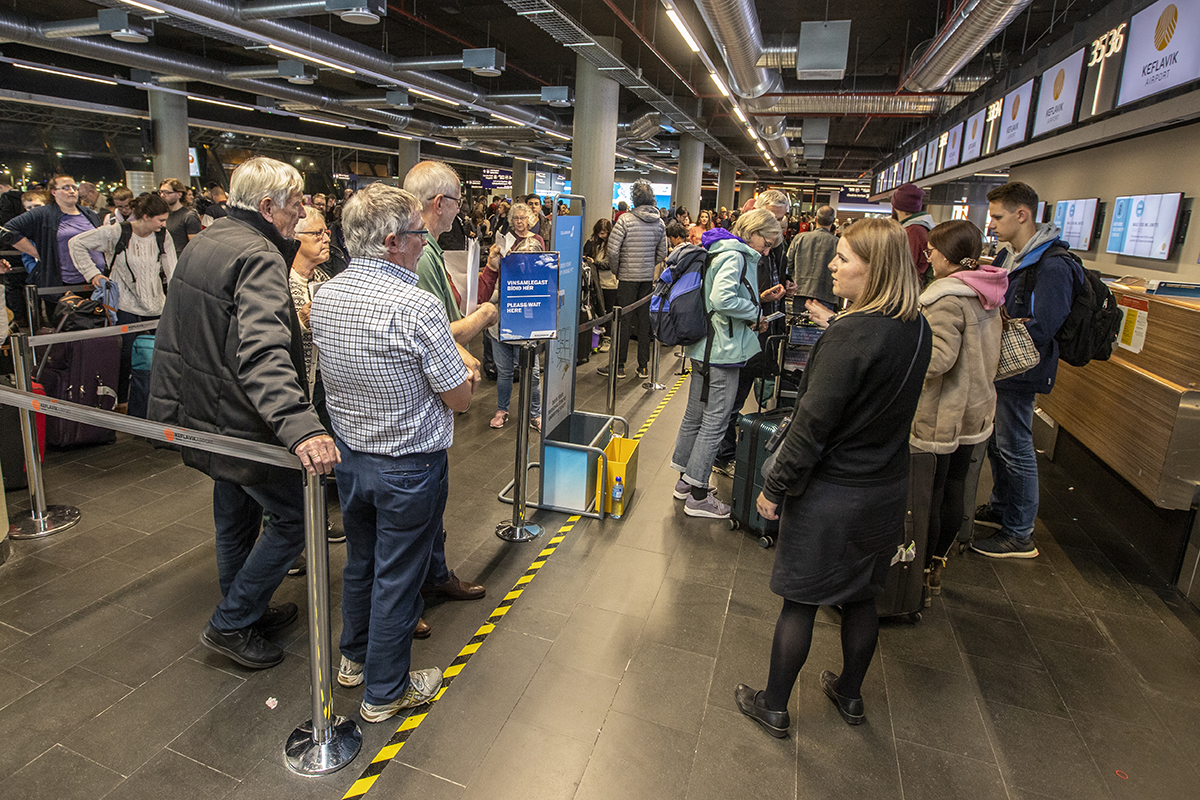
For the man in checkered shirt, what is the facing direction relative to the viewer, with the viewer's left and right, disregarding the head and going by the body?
facing away from the viewer and to the right of the viewer

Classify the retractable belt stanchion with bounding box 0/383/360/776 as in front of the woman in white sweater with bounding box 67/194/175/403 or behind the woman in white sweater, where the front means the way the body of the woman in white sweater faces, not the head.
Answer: in front

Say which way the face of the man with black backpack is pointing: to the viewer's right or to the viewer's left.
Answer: to the viewer's left

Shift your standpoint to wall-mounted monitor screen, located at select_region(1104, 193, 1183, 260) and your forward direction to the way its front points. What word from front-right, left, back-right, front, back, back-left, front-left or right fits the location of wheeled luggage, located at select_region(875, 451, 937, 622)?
front-left

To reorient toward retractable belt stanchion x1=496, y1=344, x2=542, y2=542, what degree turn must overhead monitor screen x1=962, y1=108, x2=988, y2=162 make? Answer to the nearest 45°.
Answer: approximately 45° to its left

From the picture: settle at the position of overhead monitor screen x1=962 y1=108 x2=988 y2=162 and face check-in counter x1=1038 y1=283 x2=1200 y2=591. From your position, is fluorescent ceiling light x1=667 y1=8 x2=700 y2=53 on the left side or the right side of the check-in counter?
right

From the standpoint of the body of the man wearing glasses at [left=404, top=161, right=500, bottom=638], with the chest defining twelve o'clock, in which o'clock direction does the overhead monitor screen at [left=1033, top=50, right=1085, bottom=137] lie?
The overhead monitor screen is roughly at 11 o'clock from the man wearing glasses.

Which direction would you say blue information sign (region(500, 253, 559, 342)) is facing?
toward the camera

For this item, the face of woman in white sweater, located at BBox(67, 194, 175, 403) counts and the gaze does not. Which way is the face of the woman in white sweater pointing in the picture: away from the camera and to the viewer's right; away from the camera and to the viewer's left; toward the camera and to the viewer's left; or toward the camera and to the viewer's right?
toward the camera and to the viewer's right

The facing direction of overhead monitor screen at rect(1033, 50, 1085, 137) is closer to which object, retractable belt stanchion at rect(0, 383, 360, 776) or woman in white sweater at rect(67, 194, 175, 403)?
the woman in white sweater

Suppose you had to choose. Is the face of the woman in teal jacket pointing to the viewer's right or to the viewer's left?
to the viewer's right

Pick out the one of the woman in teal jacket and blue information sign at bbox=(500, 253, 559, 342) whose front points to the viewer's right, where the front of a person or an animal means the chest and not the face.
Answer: the woman in teal jacket

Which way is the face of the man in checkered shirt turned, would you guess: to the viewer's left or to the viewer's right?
to the viewer's right

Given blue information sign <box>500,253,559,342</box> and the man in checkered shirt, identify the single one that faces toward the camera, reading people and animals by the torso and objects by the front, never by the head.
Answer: the blue information sign

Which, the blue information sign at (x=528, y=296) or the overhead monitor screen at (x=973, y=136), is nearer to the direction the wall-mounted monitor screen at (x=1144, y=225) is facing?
the blue information sign

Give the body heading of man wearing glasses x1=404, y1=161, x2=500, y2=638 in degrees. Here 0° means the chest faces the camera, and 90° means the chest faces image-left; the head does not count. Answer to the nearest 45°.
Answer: approximately 270°
